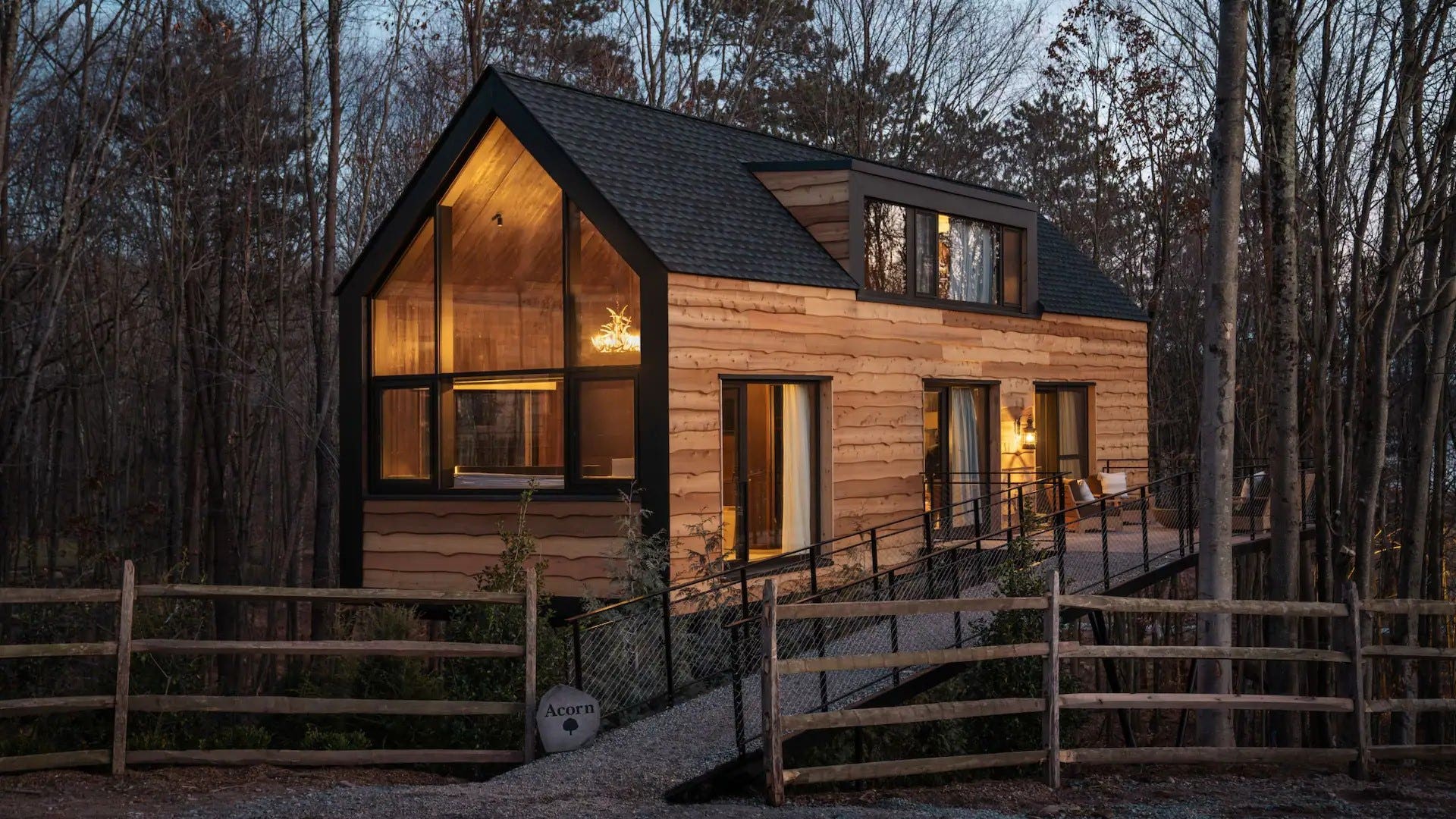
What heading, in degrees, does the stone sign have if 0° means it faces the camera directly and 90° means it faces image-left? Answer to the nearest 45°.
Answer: approximately 0°

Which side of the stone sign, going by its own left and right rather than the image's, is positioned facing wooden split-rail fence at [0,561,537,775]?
right

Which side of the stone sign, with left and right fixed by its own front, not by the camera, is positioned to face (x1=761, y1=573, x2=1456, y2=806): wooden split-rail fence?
left

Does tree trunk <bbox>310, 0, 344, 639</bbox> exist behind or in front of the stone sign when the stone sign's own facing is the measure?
behind

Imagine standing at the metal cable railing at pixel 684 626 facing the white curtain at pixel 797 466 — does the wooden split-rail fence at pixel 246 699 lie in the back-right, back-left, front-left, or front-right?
back-left

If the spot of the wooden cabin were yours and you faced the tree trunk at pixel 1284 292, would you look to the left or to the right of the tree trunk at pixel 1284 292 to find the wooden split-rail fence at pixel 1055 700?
right

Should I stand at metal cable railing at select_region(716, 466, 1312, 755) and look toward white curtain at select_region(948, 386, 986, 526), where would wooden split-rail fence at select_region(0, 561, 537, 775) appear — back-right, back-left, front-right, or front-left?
back-left

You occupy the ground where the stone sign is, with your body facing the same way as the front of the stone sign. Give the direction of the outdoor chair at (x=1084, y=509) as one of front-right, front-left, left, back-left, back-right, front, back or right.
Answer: back-left

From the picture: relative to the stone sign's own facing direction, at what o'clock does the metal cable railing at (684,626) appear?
The metal cable railing is roughly at 7 o'clock from the stone sign.

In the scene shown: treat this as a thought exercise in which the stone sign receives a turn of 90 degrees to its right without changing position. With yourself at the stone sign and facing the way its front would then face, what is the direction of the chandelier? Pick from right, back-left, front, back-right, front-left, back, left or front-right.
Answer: right

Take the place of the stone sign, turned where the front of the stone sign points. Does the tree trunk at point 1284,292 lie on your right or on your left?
on your left

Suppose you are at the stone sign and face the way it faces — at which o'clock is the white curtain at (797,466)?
The white curtain is roughly at 7 o'clock from the stone sign.

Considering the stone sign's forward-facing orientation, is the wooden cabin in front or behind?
behind
